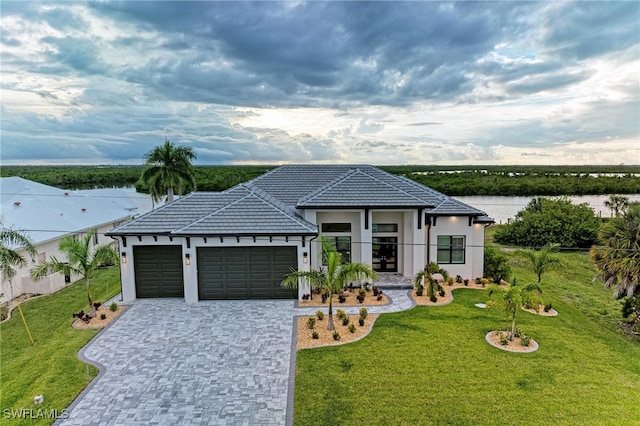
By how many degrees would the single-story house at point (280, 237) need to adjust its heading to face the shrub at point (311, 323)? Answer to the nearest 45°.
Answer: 0° — it already faces it

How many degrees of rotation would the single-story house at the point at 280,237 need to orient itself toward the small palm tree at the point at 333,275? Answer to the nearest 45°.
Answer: approximately 45° to its left

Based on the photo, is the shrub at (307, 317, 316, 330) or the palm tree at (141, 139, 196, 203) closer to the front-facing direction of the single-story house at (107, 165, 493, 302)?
the shrub

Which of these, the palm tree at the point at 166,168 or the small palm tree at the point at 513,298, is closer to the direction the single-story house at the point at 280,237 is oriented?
the small palm tree

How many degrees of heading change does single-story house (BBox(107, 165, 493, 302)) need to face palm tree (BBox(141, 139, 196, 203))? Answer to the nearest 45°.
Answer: approximately 135° to its right

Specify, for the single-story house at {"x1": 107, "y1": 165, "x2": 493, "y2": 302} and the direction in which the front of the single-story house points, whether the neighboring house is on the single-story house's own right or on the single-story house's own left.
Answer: on the single-story house's own right

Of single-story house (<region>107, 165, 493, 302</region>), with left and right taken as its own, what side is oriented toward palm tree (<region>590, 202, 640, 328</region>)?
left

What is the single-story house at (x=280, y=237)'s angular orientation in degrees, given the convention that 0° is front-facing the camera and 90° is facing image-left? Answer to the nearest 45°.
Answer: approximately 0°

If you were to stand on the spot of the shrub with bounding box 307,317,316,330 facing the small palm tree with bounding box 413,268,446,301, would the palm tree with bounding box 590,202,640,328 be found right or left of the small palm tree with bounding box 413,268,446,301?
right

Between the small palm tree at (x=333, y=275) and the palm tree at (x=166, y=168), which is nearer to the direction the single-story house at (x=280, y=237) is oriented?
the small palm tree
